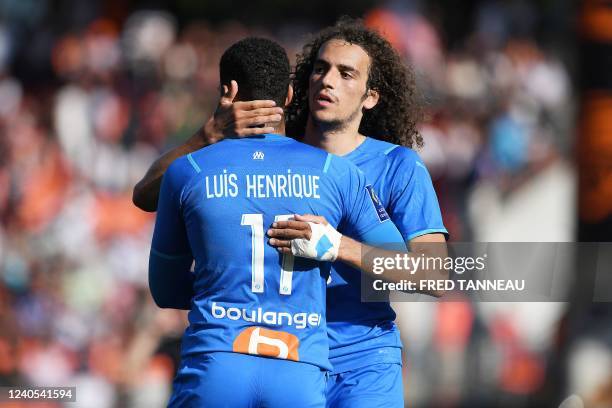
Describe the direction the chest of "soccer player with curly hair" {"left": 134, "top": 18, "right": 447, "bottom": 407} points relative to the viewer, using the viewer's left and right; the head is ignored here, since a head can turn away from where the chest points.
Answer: facing the viewer and to the left of the viewer

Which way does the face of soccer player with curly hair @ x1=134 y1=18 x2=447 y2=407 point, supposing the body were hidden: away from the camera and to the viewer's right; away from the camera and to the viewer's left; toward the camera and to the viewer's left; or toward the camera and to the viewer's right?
toward the camera and to the viewer's left
